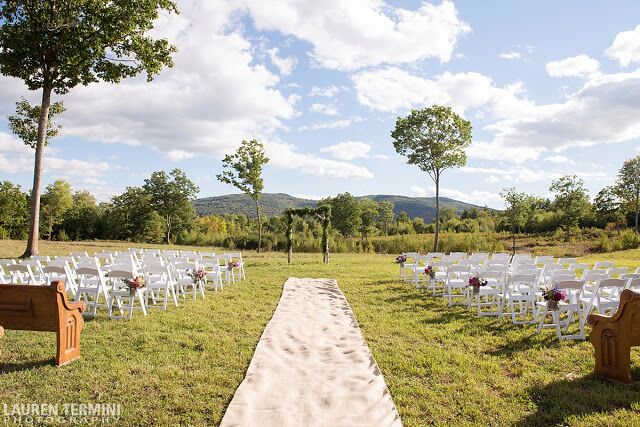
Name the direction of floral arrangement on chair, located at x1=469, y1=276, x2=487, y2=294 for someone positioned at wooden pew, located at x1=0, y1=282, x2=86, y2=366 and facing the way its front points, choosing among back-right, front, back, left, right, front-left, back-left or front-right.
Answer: front-right

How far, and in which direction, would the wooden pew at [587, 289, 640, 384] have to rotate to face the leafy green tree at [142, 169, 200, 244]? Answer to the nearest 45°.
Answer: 0° — it already faces it

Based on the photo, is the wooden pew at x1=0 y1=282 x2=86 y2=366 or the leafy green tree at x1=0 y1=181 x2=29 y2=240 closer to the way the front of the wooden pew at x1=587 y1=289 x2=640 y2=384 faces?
the leafy green tree

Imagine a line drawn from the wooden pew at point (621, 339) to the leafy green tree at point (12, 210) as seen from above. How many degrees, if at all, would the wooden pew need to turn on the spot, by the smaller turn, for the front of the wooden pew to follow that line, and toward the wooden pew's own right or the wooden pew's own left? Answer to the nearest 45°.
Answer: approximately 45° to the wooden pew's own left

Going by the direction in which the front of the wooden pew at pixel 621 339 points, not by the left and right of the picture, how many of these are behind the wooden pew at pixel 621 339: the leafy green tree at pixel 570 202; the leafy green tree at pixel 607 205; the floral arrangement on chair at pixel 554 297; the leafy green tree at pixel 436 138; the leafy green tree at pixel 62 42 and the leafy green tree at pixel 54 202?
0

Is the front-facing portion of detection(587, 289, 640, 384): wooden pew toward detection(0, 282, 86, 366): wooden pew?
no

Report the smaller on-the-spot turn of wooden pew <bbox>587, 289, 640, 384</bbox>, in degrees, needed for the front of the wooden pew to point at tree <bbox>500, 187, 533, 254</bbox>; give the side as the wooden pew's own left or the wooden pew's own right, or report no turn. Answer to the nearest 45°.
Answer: approximately 45° to the wooden pew's own right

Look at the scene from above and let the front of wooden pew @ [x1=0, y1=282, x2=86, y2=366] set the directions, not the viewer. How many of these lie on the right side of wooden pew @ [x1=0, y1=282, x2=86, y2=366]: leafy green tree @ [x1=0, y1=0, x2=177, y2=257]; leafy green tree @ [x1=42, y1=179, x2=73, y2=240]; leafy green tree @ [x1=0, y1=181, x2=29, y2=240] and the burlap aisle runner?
1

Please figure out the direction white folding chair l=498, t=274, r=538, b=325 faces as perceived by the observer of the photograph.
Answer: facing away from the viewer and to the left of the viewer

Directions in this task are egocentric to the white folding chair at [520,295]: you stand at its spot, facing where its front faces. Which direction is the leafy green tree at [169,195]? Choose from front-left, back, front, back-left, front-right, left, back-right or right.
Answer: front

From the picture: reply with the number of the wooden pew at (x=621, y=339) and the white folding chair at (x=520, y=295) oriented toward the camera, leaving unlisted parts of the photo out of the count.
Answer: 0

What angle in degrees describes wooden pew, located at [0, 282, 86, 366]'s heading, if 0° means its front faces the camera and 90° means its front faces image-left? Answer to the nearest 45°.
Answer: approximately 225°

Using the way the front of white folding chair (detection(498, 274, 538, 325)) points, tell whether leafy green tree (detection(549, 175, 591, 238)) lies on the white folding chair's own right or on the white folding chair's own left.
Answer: on the white folding chair's own right

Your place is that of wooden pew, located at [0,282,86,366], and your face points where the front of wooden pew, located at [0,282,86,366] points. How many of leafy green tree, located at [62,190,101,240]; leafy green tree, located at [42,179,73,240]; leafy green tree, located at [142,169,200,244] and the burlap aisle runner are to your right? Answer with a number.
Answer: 1

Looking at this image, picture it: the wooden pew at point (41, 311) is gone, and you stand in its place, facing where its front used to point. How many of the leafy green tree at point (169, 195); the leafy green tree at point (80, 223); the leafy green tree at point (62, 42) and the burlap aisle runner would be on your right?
1

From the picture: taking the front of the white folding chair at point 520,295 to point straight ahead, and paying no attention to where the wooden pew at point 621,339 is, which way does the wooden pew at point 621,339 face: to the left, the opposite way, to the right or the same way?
the same way

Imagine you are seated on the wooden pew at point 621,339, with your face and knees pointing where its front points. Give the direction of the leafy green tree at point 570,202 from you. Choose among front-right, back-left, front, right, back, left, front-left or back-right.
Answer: front-right

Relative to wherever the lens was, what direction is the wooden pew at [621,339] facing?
facing away from the viewer and to the left of the viewer

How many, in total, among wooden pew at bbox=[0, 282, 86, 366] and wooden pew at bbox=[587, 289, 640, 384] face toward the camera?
0

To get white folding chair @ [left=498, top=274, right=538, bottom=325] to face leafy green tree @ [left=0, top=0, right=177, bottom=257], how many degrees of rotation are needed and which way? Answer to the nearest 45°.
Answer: approximately 45° to its left

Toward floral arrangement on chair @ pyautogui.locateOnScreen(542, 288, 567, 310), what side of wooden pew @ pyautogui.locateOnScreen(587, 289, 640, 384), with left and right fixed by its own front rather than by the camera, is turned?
front
